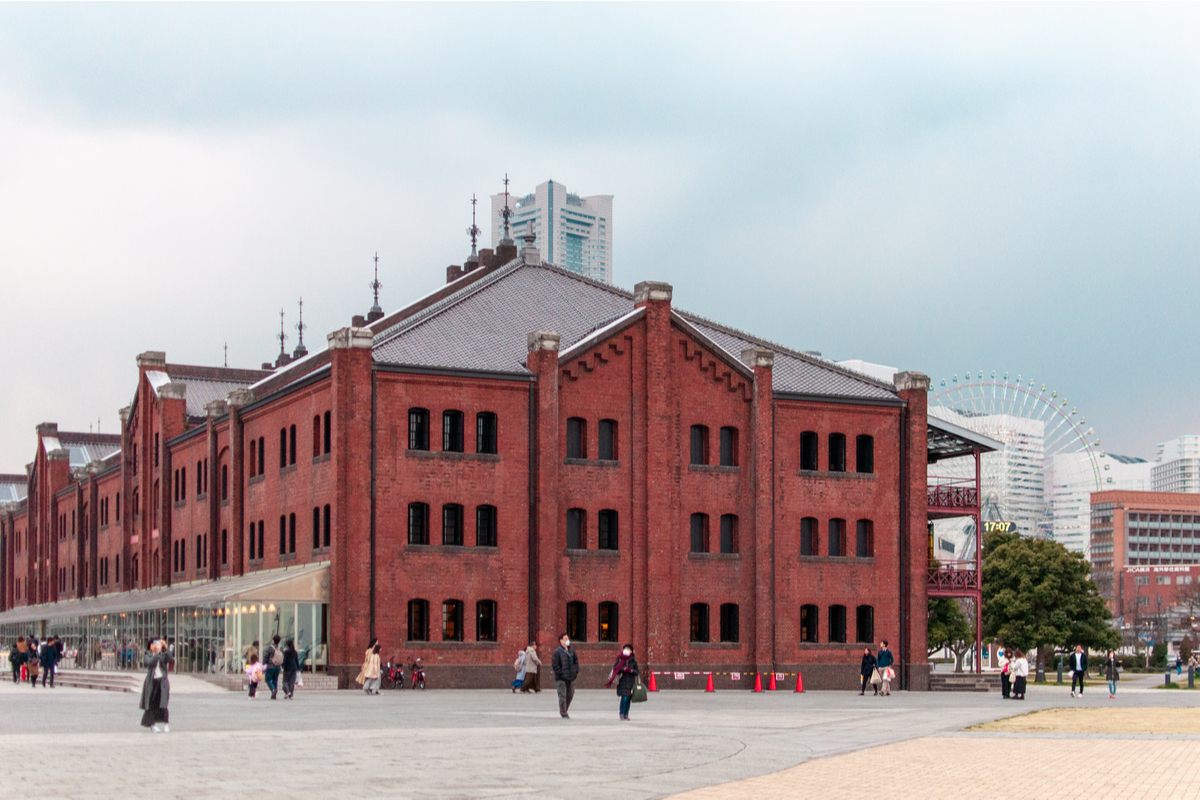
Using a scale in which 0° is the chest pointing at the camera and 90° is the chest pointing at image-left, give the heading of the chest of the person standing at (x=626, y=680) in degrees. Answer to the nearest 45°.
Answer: approximately 0°

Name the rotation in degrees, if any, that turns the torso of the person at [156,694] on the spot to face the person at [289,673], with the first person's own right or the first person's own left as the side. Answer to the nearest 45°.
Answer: approximately 180°

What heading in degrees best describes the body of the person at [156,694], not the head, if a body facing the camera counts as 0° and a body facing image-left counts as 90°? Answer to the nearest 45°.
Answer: approximately 0°

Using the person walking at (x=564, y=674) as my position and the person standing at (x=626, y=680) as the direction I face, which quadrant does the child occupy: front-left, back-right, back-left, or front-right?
back-left

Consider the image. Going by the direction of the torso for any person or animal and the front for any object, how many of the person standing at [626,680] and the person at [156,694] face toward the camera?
2

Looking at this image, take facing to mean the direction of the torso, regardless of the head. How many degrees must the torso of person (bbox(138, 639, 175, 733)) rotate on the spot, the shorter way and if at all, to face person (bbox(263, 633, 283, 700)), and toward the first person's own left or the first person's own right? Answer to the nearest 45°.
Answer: approximately 180°
